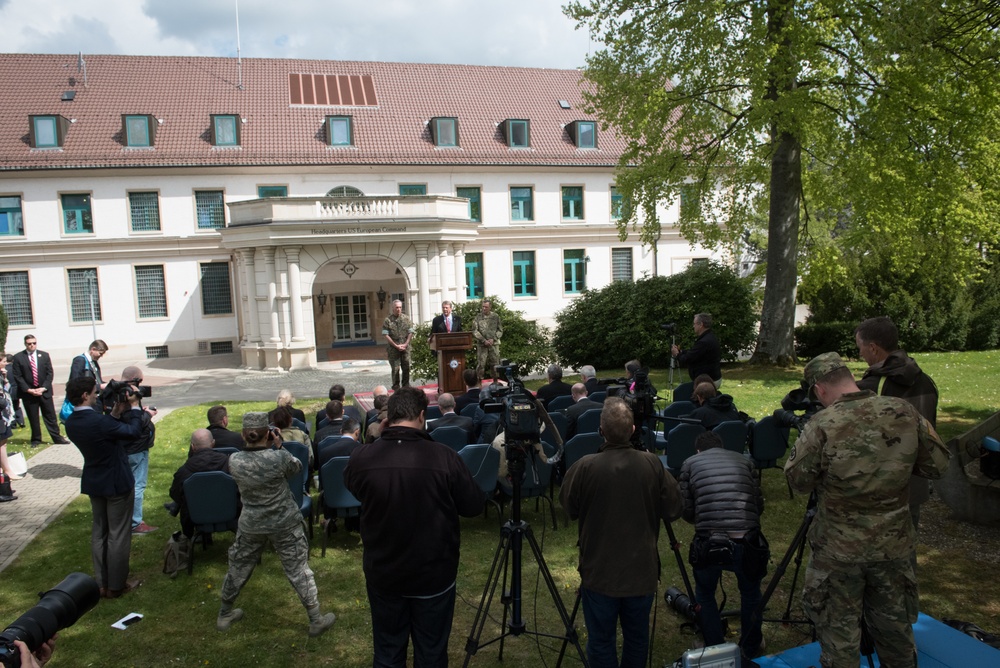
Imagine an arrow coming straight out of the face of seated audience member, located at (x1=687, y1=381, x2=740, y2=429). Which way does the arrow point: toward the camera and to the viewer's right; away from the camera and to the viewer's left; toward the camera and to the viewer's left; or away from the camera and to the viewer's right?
away from the camera and to the viewer's left

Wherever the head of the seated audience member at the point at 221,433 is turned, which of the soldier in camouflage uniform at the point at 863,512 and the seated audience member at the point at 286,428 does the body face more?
the seated audience member

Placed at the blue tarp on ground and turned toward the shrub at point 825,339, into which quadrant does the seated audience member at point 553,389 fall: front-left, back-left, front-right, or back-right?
front-left

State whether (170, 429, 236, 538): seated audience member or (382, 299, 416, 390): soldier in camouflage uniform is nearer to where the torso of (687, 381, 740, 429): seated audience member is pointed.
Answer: the soldier in camouflage uniform

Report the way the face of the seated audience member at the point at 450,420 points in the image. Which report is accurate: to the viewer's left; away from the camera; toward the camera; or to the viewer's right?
away from the camera

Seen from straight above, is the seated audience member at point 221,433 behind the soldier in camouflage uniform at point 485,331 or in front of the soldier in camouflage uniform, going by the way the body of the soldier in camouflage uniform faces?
in front

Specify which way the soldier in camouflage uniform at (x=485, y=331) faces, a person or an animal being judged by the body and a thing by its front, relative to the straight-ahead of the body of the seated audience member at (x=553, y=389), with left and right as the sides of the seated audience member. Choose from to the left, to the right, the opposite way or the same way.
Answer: the opposite way

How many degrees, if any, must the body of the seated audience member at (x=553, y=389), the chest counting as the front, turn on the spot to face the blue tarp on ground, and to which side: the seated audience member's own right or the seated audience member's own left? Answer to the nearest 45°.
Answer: approximately 135° to the seated audience member's own right

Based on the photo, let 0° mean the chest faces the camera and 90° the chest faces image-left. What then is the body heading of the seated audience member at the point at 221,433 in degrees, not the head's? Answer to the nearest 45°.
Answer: approximately 225°

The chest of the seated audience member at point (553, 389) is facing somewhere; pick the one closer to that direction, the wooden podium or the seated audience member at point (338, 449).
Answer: the wooden podium

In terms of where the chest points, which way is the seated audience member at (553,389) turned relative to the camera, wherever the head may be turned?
away from the camera

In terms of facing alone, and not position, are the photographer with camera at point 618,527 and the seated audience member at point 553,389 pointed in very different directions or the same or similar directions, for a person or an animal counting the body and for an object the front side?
same or similar directions

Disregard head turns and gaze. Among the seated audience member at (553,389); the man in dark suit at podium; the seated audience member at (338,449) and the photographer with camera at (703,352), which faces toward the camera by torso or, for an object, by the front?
the man in dark suit at podium

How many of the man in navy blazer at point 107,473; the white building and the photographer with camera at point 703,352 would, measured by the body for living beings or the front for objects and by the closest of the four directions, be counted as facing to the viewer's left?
1

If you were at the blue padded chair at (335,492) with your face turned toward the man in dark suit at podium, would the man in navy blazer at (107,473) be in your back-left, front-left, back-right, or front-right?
back-left

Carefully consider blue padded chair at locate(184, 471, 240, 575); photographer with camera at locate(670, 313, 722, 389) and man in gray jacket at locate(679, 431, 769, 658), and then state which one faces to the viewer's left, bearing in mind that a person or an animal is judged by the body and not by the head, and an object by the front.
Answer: the photographer with camera

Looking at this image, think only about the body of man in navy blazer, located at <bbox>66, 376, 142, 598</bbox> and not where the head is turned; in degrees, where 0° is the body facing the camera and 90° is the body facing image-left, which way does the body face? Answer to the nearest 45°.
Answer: approximately 225°

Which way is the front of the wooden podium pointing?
toward the camera

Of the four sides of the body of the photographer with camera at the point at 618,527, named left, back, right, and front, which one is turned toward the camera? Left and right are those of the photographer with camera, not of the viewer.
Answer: back

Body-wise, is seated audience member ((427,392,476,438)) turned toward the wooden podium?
yes

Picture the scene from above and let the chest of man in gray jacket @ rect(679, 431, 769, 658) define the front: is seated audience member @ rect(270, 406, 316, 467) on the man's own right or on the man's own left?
on the man's own left

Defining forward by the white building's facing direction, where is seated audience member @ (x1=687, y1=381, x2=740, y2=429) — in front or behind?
in front

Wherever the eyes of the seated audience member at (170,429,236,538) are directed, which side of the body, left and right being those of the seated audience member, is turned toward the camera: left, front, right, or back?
back
